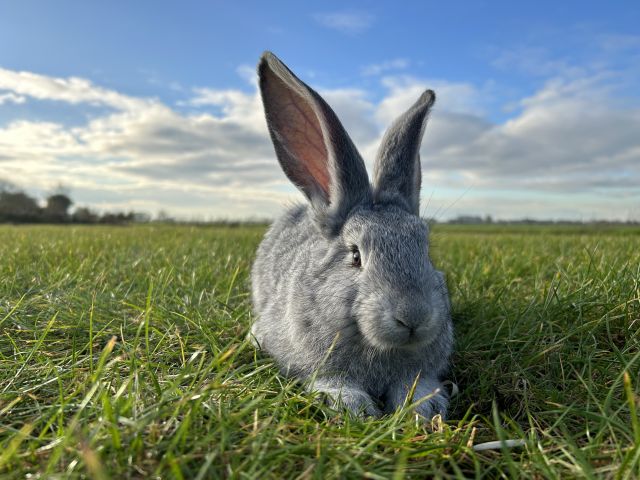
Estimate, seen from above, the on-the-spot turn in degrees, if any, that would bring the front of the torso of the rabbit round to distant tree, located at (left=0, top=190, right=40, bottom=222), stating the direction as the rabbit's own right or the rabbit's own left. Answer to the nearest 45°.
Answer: approximately 180°

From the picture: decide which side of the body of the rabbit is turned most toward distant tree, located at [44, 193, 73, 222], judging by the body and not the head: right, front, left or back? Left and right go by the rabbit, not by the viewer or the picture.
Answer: back

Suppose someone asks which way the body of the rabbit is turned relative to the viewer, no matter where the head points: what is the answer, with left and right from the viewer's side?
facing the viewer and to the right of the viewer
